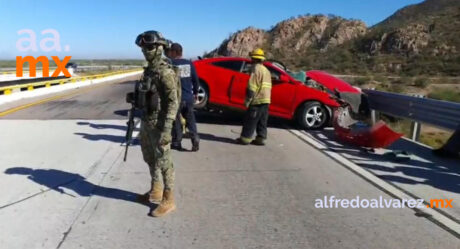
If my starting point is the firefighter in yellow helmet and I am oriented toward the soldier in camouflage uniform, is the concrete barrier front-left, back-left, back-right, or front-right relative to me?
back-right

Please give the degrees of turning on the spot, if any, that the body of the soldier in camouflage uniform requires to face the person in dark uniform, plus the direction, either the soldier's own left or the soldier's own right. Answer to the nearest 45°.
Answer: approximately 135° to the soldier's own right

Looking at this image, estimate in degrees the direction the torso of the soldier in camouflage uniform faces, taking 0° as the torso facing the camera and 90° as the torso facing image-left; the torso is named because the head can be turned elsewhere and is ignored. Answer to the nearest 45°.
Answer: approximately 45°

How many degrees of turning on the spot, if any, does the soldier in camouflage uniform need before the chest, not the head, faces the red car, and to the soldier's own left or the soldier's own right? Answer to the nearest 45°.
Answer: approximately 180°

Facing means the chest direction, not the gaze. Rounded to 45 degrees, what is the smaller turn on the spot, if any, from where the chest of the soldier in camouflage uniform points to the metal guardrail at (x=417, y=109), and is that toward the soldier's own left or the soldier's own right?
approximately 180°

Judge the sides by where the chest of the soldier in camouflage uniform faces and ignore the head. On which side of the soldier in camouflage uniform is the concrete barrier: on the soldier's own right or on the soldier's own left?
on the soldier's own right

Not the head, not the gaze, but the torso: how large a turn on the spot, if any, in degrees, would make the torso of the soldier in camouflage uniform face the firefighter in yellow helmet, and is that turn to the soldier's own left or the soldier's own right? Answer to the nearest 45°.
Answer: approximately 180°

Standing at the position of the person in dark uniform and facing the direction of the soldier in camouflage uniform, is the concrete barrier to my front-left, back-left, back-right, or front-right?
back-right
